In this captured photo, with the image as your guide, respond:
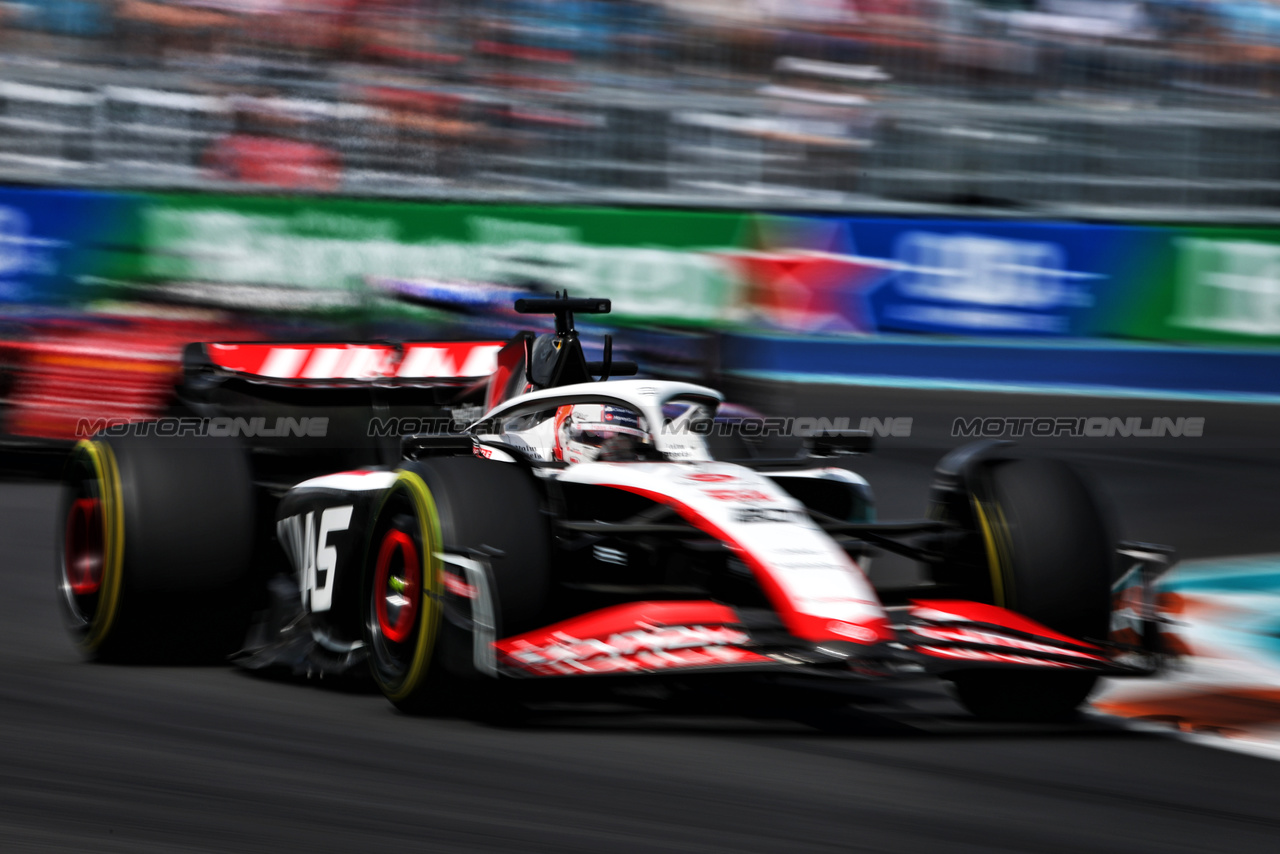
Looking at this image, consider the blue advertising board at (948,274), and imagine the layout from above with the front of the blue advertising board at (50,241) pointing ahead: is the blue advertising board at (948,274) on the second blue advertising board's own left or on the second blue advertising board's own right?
on the second blue advertising board's own left

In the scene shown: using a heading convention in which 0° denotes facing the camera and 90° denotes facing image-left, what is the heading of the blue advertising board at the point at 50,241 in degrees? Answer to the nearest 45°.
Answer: approximately 0°

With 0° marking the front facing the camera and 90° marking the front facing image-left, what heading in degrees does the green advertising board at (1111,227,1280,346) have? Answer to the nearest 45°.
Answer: approximately 0°

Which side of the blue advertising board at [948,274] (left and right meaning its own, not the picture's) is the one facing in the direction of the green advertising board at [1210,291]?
left

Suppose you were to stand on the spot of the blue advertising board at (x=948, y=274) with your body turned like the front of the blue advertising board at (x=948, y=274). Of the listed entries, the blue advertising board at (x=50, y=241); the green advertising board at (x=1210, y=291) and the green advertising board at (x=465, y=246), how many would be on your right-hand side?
2

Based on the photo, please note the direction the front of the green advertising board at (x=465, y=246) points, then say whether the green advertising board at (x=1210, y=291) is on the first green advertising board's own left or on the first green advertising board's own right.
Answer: on the first green advertising board's own left

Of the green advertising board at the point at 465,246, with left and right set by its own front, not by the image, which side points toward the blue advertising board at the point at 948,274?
left

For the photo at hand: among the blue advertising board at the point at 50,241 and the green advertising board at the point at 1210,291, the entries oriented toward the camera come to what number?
2

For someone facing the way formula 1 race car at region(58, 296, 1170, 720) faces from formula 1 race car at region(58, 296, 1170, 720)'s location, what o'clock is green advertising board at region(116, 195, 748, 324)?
The green advertising board is roughly at 7 o'clock from the formula 1 race car.
